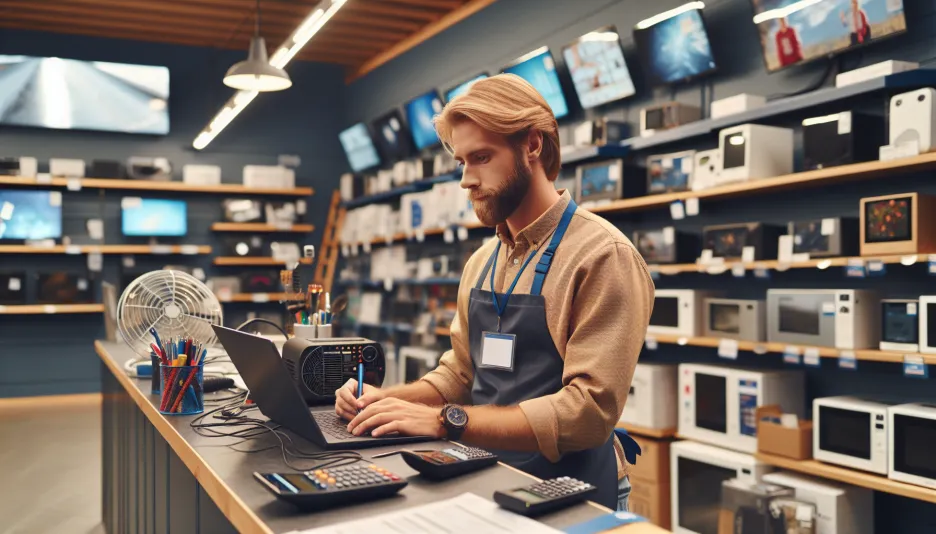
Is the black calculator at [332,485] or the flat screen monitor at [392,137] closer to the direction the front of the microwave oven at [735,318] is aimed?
the black calculator

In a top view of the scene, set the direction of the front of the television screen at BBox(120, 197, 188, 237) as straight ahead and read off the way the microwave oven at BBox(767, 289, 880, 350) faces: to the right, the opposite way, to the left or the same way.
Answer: to the right

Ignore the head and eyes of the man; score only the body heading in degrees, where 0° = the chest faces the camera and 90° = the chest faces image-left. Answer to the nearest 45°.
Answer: approximately 45°

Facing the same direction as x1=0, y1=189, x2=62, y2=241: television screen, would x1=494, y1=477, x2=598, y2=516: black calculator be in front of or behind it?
in front

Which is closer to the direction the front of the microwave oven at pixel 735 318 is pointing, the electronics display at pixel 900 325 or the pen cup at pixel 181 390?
the pen cup

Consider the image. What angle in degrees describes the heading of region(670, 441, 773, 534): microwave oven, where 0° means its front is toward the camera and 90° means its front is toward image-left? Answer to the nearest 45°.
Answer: approximately 45°

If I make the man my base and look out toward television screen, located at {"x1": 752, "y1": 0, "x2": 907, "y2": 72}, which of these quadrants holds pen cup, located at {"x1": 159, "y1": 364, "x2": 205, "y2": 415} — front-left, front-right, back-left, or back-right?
back-left

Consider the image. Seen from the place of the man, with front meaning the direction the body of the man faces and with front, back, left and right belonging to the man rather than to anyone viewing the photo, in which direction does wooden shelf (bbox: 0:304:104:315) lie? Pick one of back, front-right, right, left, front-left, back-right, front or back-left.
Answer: right

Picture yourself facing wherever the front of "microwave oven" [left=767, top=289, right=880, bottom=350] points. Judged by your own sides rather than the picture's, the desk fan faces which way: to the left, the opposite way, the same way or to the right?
to the left

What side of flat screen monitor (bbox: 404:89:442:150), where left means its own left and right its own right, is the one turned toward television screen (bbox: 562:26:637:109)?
left
